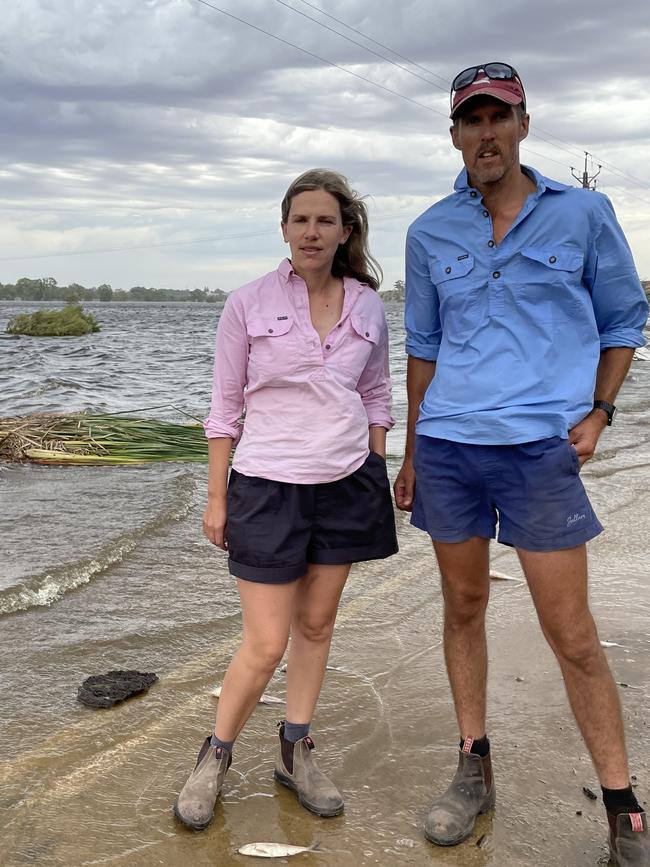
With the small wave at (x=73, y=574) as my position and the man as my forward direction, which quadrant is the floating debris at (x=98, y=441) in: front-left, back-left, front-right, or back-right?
back-left

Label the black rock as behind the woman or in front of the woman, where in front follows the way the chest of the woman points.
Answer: behind

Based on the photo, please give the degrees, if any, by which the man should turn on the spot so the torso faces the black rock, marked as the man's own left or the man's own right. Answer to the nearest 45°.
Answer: approximately 135° to the man's own right

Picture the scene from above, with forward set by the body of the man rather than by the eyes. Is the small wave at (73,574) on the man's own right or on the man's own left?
on the man's own right

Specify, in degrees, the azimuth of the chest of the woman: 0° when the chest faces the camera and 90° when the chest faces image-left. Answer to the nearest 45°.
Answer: approximately 0°

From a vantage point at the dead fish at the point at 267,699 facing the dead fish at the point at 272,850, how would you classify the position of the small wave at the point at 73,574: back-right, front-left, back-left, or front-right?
back-right
